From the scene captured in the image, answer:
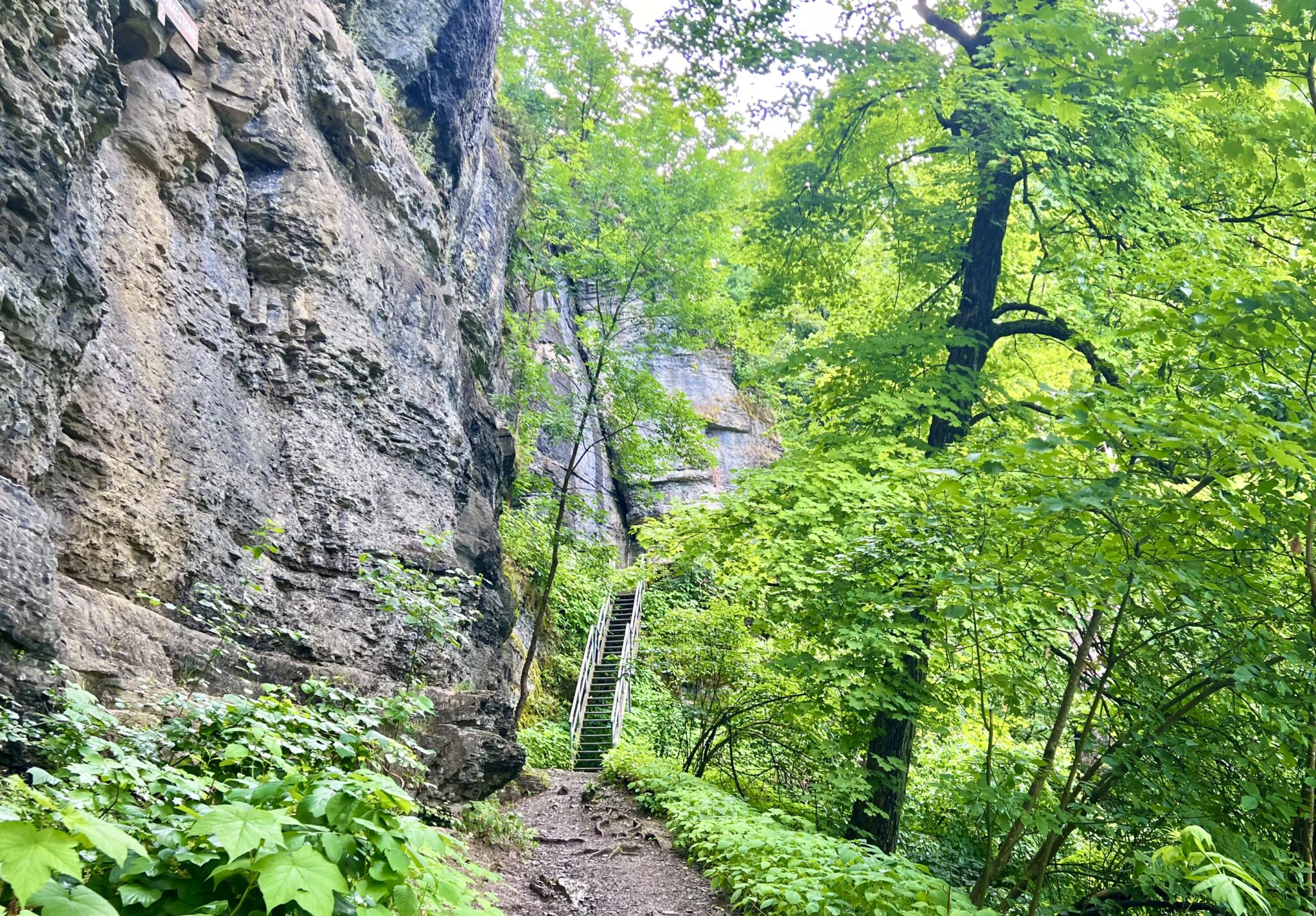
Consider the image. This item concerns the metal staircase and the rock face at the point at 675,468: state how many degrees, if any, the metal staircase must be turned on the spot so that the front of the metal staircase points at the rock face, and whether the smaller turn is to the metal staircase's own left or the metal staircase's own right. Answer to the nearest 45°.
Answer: approximately 180°

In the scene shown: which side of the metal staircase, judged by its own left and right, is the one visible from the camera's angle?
front

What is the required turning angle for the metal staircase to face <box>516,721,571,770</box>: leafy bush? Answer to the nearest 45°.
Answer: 0° — it already faces it

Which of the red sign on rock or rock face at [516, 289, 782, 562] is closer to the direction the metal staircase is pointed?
the red sign on rock

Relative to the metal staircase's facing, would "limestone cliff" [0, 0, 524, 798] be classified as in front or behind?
in front

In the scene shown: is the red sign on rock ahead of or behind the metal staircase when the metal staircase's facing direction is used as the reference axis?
ahead
